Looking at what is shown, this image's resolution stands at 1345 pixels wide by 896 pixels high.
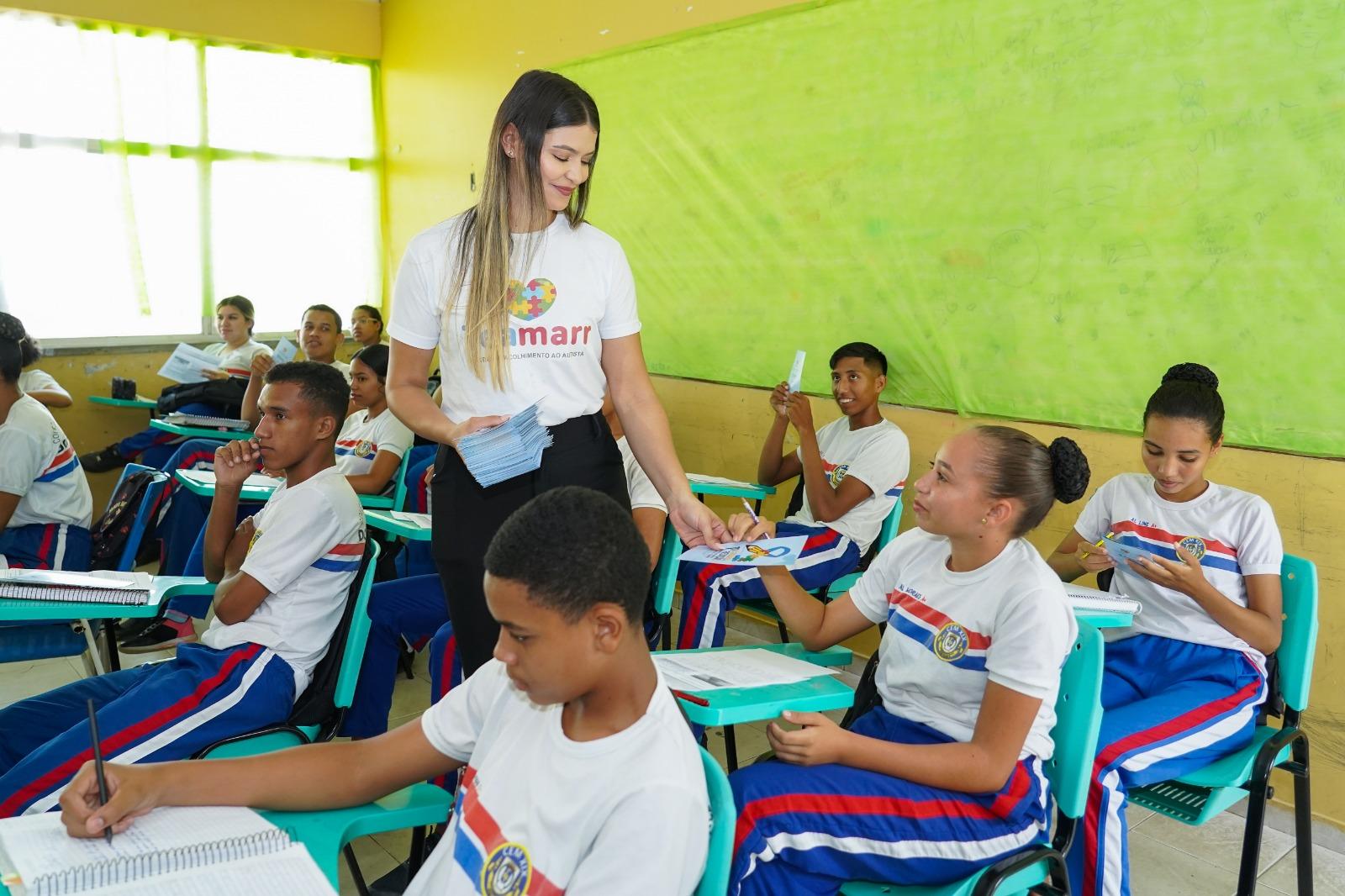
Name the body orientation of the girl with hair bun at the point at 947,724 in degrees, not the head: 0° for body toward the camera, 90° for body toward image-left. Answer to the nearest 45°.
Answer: approximately 45°

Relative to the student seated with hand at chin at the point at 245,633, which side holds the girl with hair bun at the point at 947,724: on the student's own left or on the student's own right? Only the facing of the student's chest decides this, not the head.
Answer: on the student's own left

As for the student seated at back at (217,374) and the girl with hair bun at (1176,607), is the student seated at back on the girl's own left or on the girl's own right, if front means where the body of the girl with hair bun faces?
on the girl's own right

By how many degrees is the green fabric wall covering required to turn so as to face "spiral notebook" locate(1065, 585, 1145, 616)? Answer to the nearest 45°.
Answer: approximately 45° to its left

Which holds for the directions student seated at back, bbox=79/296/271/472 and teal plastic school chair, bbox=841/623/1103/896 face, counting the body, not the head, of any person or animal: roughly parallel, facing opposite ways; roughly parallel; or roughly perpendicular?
roughly perpendicular

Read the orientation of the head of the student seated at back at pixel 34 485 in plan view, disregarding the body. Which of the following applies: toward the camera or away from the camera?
away from the camera
